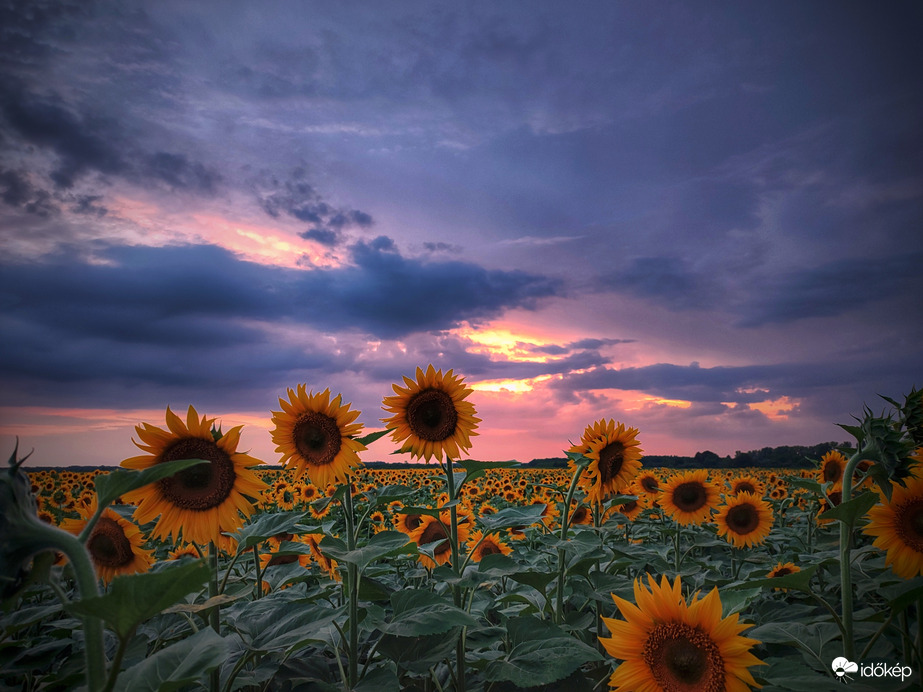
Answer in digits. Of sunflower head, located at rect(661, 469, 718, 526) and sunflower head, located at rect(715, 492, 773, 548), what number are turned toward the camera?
2

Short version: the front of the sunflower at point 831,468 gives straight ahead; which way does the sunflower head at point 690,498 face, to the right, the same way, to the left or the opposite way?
the same way

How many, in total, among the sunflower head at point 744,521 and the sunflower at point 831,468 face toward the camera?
2

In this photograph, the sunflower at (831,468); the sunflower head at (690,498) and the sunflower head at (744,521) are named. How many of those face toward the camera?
3

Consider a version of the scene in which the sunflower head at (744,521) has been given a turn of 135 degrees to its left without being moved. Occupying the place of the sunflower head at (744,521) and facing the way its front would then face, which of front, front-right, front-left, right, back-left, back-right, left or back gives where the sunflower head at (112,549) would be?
back

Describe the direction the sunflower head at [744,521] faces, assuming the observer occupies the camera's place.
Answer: facing the viewer

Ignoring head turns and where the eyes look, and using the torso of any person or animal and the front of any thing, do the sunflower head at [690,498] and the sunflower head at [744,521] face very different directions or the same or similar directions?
same or similar directions

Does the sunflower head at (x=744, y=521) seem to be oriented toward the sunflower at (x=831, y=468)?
no

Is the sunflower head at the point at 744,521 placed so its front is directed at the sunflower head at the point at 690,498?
no

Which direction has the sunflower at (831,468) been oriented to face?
toward the camera

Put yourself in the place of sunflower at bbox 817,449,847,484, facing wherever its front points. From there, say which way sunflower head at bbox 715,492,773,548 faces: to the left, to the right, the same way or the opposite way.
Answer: the same way

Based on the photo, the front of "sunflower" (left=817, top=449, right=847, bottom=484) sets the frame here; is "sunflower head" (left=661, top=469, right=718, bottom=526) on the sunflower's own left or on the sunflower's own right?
on the sunflower's own right

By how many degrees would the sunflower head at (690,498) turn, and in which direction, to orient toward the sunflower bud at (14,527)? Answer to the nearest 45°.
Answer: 0° — it already faces it

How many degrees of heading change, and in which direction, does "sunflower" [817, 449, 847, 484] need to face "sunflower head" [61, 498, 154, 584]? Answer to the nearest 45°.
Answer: approximately 45° to its right
